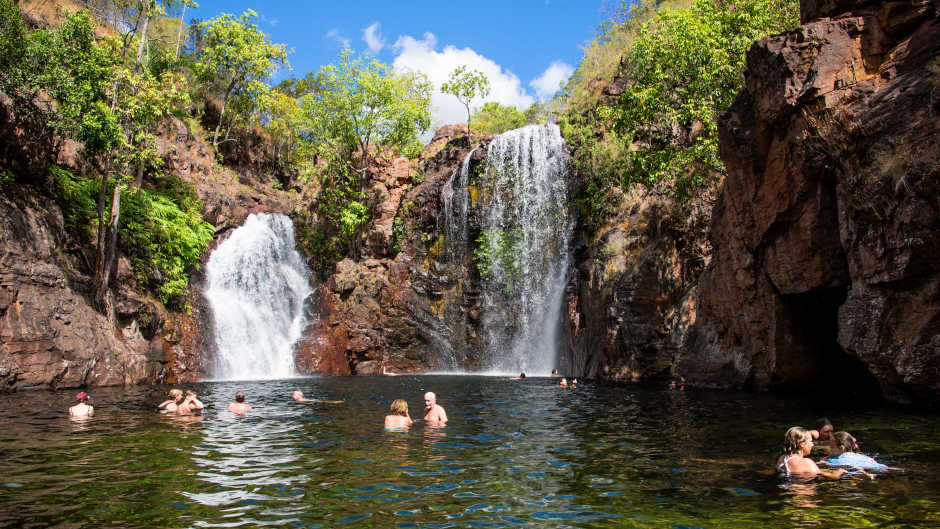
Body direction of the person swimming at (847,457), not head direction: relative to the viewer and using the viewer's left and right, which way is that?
facing to the left of the viewer

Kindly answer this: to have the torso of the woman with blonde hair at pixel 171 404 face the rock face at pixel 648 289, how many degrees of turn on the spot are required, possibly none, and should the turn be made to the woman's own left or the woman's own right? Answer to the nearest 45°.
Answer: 0° — they already face it

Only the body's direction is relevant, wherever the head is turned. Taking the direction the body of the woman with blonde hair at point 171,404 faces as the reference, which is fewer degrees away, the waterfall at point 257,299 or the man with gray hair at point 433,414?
the man with gray hair

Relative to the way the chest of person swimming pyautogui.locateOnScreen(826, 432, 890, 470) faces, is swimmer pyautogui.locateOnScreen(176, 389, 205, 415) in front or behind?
in front

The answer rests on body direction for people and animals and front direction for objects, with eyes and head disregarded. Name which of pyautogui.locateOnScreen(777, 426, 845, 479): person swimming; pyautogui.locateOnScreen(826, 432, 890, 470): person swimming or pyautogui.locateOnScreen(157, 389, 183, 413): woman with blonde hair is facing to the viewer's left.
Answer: pyautogui.locateOnScreen(826, 432, 890, 470): person swimming

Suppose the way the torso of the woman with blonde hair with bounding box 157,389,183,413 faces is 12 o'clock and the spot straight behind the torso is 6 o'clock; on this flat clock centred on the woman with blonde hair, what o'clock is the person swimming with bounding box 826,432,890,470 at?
The person swimming is roughly at 2 o'clock from the woman with blonde hair.

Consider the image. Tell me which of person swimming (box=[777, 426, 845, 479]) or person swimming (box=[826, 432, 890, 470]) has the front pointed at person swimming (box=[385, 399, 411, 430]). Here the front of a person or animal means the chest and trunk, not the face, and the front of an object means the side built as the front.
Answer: person swimming (box=[826, 432, 890, 470])

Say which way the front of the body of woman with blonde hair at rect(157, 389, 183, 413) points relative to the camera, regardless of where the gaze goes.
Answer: to the viewer's right

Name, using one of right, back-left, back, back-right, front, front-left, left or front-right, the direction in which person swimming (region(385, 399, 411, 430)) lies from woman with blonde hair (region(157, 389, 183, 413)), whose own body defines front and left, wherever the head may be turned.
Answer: front-right
